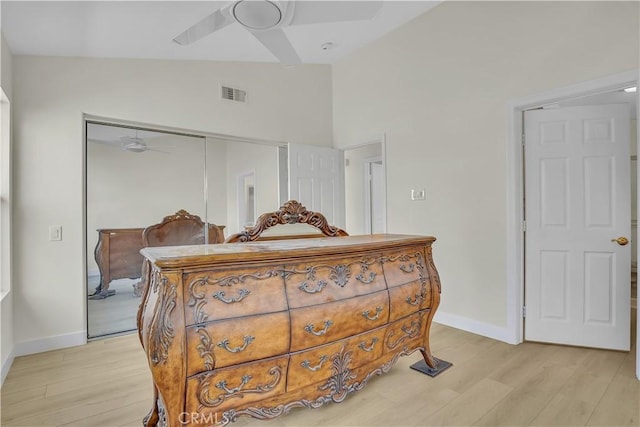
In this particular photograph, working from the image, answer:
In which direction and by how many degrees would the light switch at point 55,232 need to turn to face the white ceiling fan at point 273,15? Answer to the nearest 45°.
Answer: approximately 45° to its left

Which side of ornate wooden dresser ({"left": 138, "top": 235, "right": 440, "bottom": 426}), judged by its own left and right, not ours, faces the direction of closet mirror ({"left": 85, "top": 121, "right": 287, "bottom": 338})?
back

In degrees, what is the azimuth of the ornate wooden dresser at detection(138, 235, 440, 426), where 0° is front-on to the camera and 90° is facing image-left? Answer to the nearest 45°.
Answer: approximately 315°

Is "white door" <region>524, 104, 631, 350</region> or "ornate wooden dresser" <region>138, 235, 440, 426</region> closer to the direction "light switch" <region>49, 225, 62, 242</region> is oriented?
the ornate wooden dresser

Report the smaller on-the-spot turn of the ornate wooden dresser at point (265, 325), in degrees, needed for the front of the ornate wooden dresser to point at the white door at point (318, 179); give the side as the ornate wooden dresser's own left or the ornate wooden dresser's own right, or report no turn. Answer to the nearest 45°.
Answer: approximately 135° to the ornate wooden dresser's own left

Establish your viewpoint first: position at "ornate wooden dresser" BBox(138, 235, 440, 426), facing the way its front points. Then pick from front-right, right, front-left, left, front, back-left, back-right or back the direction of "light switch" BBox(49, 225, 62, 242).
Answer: back

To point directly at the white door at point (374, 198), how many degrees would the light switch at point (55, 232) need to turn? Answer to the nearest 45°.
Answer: approximately 90° to its left

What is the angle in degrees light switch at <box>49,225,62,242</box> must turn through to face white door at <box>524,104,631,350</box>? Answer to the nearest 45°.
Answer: approximately 45° to its left

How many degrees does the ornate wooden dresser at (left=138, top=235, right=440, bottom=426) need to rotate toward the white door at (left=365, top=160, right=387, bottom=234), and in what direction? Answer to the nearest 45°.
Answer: approximately 135° to its left

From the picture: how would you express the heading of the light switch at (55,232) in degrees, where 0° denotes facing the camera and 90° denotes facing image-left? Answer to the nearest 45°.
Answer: approximately 0°
